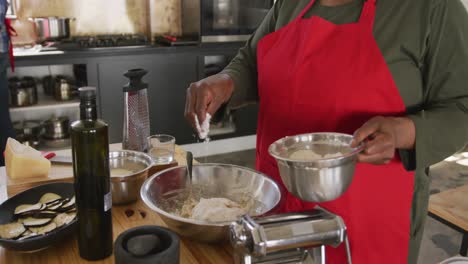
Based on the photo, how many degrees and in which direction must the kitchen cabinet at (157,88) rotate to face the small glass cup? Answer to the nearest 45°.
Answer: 0° — it already faces it

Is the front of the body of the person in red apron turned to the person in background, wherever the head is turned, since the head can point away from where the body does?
no

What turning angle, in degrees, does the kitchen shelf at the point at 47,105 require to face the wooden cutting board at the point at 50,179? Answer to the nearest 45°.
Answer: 0° — it already faces it

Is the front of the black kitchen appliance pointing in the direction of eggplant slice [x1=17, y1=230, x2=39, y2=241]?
yes

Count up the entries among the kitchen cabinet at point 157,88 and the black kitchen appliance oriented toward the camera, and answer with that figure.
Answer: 2

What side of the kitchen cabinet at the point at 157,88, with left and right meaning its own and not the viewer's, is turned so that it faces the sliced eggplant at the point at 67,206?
front

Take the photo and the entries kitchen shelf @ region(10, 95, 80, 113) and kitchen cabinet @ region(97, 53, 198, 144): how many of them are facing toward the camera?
2

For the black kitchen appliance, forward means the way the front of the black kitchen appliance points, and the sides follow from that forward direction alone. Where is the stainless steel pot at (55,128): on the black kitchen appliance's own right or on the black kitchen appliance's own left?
on the black kitchen appliance's own right

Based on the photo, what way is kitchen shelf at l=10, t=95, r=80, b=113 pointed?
toward the camera

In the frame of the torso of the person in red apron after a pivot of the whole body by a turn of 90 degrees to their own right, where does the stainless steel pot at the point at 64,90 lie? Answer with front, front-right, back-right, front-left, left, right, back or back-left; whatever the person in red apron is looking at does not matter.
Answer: front

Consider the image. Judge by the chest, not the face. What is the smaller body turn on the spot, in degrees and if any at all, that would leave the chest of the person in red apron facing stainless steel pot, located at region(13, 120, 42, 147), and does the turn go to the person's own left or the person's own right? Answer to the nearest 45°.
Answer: approximately 90° to the person's own right

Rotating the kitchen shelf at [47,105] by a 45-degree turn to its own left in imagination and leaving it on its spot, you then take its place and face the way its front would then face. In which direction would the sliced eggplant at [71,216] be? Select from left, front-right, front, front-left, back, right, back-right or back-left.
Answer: front-right

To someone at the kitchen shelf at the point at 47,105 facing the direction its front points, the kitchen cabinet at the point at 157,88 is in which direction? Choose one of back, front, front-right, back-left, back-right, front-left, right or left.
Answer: left

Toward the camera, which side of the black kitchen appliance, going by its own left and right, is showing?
front

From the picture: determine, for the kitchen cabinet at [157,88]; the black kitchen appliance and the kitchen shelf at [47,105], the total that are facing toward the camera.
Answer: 3

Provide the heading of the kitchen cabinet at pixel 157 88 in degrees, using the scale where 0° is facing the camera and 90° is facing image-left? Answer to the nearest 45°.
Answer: approximately 0°
